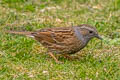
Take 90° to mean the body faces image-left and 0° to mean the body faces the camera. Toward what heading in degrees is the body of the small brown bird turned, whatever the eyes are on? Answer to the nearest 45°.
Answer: approximately 270°
